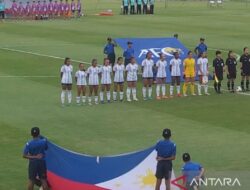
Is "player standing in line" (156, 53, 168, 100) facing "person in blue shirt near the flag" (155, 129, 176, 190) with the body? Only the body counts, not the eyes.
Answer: yes

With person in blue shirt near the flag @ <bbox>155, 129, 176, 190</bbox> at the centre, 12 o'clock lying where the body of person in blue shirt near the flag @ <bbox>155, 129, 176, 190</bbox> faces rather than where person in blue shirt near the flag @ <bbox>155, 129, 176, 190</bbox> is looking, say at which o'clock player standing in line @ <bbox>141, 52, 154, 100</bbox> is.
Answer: player standing in line @ <bbox>141, 52, 154, 100</bbox> is roughly at 12 o'clock from person in blue shirt near the flag @ <bbox>155, 129, 176, 190</bbox>.

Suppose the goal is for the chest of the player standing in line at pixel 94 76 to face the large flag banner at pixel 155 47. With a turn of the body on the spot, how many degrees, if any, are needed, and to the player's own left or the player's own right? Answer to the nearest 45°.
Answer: approximately 135° to the player's own left

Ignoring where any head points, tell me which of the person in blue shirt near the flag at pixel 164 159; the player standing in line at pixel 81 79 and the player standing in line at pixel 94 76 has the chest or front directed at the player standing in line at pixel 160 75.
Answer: the person in blue shirt near the flag at pixel 164 159

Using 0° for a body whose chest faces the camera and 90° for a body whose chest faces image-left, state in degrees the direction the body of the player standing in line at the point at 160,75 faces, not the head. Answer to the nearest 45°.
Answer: approximately 0°

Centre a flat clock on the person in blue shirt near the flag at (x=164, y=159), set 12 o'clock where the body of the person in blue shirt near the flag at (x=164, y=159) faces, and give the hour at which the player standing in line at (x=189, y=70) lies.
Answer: the player standing in line at (x=189, y=70) is roughly at 12 o'clock from the person in blue shirt near the flag at (x=164, y=159).

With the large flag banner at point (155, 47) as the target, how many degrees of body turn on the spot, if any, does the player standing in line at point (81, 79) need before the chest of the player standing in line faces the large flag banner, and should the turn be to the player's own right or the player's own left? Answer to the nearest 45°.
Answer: approximately 135° to the player's own left

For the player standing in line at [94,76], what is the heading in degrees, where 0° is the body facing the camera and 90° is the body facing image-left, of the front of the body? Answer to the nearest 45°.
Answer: approximately 0°

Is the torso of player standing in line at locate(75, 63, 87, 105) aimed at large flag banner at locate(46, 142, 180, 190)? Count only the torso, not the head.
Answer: yes

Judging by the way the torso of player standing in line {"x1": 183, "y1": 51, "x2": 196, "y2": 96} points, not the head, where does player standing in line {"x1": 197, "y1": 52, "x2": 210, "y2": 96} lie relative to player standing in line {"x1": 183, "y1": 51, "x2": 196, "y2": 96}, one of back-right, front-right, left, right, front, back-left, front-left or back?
back-left

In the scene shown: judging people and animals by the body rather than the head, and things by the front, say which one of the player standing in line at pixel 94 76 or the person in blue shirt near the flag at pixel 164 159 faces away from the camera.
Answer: the person in blue shirt near the flag at pixel 164 159

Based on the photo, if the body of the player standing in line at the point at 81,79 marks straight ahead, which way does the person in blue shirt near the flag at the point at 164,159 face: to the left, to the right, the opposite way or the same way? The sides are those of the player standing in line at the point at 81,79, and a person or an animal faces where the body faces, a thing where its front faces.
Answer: the opposite way

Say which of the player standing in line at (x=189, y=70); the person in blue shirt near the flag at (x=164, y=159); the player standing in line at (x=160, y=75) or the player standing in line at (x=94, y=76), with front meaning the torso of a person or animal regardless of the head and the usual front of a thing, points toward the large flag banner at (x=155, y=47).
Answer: the person in blue shirt near the flag at (x=164, y=159)

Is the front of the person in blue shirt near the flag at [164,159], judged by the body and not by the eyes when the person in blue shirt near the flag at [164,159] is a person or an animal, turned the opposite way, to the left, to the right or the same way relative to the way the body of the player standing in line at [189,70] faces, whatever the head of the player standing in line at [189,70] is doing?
the opposite way
